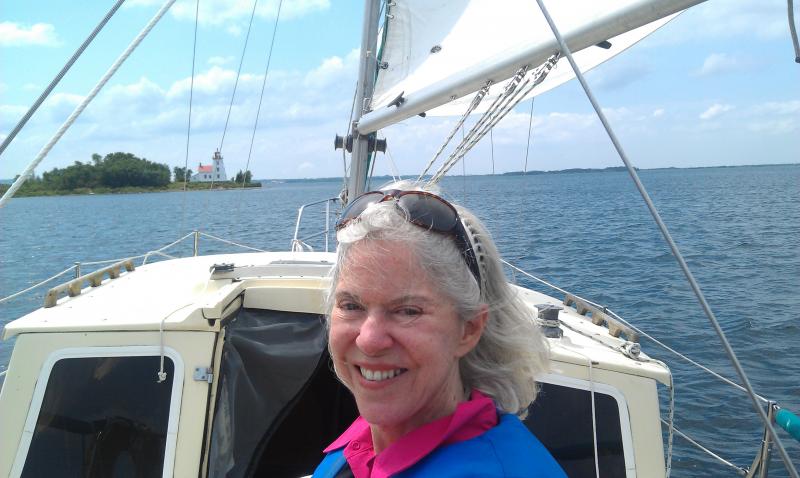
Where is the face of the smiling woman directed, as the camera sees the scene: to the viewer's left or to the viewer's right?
to the viewer's left

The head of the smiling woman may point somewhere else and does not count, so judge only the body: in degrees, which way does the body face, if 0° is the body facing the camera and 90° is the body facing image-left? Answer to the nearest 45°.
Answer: approximately 45°

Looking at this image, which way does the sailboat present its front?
away from the camera
